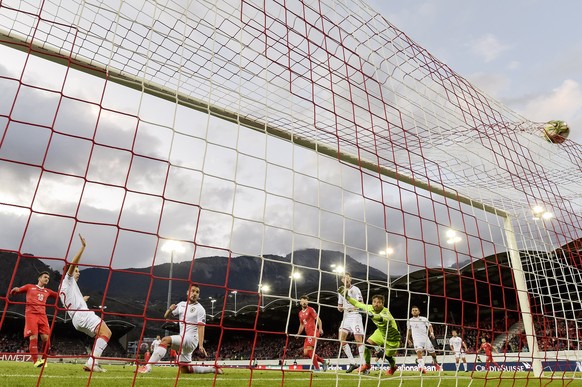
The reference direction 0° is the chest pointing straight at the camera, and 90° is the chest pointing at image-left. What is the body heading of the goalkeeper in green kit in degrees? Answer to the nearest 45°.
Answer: approximately 45°

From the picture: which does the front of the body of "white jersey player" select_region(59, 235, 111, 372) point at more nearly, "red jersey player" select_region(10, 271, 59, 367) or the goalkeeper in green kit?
the goalkeeper in green kit

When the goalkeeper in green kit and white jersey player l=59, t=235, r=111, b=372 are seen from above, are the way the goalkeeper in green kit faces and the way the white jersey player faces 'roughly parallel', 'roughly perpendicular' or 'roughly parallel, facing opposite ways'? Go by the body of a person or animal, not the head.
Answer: roughly parallel, facing opposite ways

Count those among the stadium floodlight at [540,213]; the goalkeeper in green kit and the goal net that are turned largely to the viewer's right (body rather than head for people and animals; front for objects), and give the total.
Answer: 0

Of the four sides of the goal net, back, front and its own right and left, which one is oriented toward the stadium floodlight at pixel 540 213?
right

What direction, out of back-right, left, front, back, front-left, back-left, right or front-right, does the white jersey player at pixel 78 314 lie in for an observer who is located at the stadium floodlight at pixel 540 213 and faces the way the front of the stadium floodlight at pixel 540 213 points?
front-right

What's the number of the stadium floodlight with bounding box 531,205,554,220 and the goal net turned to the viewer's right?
0
